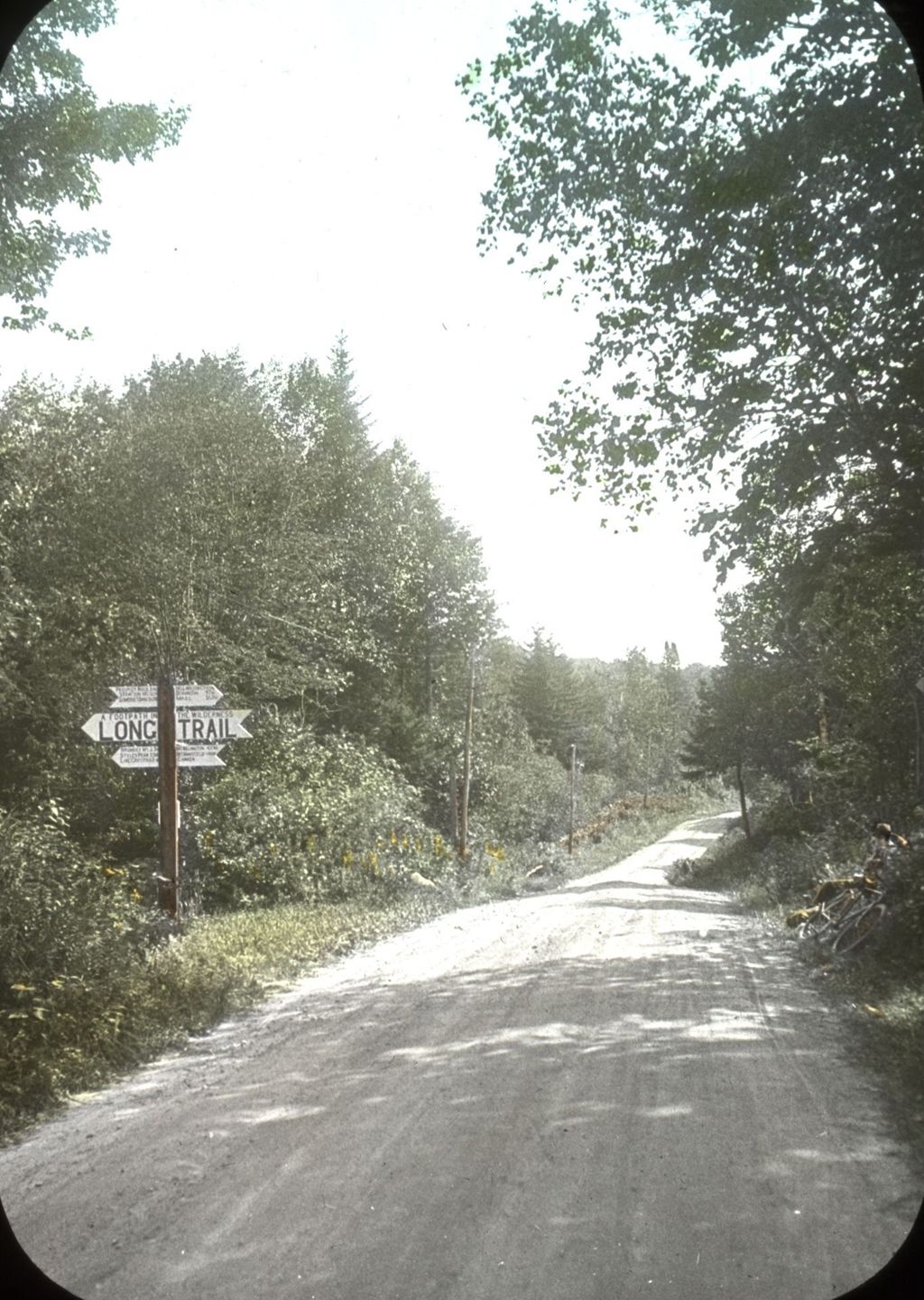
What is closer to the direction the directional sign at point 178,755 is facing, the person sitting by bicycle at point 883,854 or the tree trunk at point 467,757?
the person sitting by bicycle

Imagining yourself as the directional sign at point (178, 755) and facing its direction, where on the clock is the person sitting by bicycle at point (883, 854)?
The person sitting by bicycle is roughly at 10 o'clock from the directional sign.

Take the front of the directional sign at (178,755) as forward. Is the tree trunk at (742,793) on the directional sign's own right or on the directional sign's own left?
on the directional sign's own left

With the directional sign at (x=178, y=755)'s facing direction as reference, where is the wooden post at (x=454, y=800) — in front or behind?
behind

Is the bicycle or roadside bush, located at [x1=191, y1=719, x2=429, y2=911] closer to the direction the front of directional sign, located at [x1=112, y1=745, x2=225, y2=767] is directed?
the bicycle

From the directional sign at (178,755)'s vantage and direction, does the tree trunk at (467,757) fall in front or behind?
behind

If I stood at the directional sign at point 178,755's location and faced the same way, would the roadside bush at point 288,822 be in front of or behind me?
behind

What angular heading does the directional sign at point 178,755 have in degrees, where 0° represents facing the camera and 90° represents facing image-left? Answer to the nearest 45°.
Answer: approximately 0°

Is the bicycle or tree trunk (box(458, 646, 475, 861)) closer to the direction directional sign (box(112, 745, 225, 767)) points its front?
the bicycle
